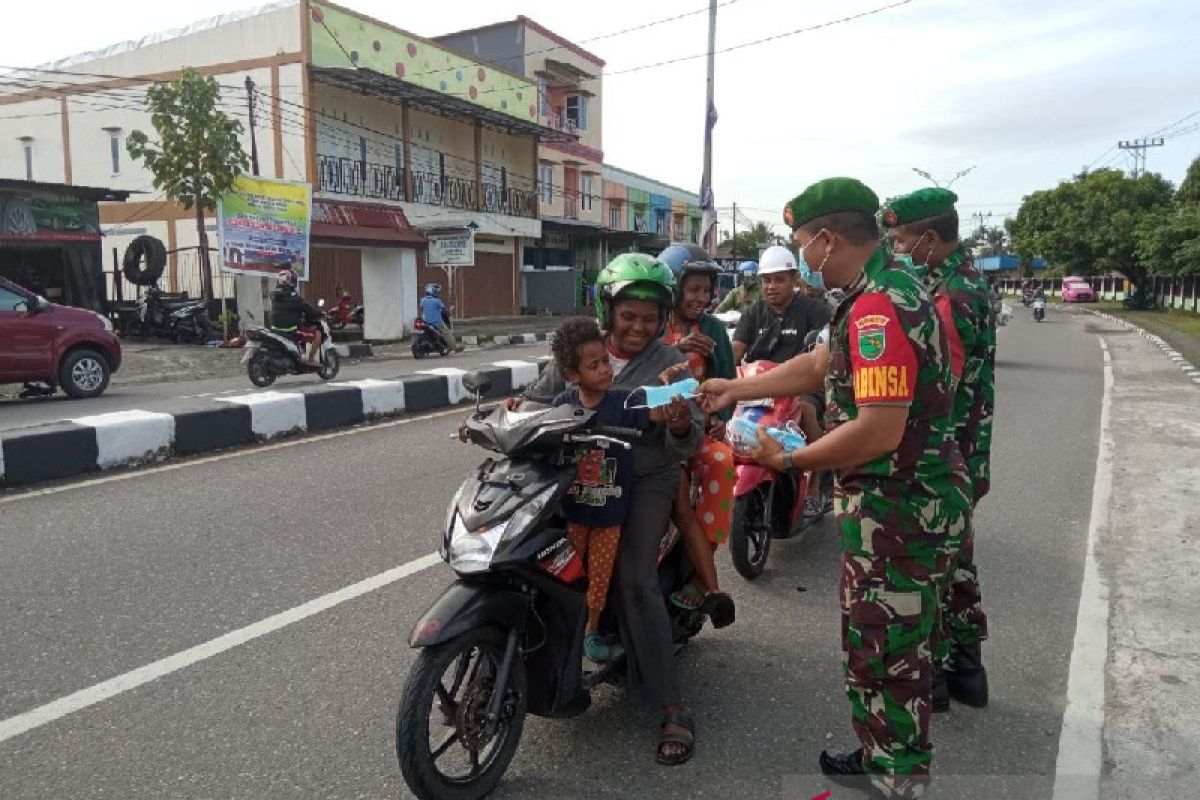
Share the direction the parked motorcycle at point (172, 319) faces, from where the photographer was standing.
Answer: facing to the left of the viewer

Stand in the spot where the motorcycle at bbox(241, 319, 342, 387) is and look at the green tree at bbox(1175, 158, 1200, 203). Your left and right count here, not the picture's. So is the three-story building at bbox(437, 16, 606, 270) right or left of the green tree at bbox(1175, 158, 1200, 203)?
left

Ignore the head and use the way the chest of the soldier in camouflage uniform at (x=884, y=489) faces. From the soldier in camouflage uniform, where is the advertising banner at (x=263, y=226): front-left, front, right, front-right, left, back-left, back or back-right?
front-right

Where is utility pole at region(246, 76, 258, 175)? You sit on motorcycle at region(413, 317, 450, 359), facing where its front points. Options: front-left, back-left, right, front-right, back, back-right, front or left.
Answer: left

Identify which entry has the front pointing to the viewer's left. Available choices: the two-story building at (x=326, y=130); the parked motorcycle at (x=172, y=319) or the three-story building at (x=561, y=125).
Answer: the parked motorcycle

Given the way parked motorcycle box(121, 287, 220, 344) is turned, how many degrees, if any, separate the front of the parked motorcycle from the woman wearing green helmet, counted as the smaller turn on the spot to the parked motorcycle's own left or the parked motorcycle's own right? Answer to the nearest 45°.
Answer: approximately 90° to the parked motorcycle's own left

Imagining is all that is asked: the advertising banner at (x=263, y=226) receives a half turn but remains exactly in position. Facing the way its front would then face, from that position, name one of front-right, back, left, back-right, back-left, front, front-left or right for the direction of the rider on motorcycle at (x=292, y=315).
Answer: back

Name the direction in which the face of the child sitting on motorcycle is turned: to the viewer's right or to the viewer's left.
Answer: to the viewer's right

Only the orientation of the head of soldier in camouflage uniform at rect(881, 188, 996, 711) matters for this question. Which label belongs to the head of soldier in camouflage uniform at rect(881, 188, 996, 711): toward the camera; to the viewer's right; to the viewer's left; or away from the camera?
to the viewer's left

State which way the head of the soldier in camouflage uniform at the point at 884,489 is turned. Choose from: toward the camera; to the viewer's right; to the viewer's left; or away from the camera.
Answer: to the viewer's left

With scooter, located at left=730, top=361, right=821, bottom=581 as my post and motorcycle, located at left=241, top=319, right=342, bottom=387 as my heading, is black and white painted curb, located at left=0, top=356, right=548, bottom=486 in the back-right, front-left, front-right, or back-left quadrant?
front-left

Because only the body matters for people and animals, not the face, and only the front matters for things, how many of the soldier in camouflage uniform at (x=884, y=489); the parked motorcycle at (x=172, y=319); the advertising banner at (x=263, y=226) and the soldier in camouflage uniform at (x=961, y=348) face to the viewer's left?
3

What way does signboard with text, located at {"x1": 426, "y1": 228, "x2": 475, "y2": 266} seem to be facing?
toward the camera

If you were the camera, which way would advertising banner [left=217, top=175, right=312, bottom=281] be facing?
facing the viewer
